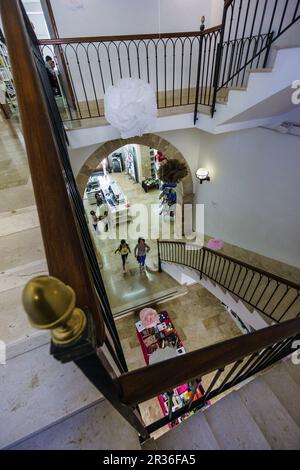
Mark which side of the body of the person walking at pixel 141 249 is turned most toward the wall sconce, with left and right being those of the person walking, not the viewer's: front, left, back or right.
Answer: left

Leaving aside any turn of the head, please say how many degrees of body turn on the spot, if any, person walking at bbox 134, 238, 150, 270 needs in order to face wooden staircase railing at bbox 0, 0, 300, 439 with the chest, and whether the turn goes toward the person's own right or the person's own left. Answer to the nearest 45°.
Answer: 0° — they already face it

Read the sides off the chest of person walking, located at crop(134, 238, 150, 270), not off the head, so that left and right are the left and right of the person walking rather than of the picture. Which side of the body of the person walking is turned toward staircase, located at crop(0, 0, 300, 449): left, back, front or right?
front

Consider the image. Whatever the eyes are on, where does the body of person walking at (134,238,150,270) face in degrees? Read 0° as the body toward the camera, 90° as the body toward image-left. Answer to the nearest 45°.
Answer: approximately 0°

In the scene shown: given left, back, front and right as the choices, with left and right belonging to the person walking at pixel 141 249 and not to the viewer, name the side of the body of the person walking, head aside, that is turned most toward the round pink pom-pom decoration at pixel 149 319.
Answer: front
